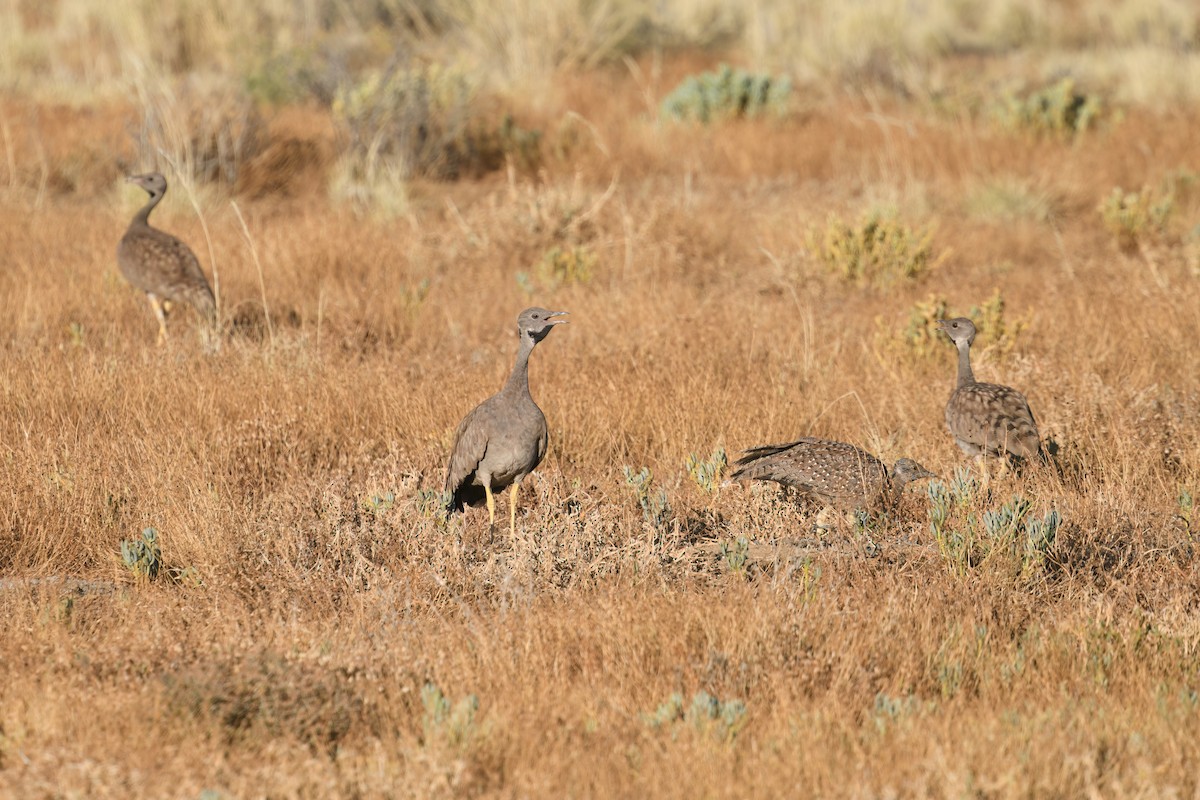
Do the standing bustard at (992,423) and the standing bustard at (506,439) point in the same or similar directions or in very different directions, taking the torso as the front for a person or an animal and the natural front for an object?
very different directions

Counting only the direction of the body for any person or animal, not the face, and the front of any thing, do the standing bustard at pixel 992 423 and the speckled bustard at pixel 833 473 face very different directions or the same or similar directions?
very different directions

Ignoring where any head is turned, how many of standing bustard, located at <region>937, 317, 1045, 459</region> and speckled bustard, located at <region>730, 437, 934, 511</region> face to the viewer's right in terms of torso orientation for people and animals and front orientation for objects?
1

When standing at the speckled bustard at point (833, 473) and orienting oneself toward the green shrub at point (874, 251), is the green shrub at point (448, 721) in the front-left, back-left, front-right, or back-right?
back-left

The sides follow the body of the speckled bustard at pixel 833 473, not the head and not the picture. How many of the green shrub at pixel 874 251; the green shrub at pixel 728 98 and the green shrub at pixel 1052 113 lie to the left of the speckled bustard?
3

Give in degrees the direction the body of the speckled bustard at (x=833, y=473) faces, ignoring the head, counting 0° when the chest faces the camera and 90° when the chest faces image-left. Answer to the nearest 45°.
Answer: approximately 270°

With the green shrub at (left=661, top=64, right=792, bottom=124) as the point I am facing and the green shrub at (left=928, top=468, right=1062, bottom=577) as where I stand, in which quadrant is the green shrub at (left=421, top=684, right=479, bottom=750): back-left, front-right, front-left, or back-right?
back-left

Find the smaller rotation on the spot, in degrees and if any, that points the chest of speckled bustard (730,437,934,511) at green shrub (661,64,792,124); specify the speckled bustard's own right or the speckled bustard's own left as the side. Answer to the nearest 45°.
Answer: approximately 90° to the speckled bustard's own left

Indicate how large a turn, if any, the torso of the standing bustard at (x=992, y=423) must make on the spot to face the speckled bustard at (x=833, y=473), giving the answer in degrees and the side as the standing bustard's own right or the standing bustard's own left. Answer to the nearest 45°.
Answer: approximately 45° to the standing bustard's own left

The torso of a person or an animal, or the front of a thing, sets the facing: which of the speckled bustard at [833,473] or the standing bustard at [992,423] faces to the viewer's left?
the standing bustard

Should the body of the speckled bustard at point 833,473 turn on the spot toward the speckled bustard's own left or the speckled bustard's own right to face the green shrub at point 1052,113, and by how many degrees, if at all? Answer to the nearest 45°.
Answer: approximately 90° to the speckled bustard's own left

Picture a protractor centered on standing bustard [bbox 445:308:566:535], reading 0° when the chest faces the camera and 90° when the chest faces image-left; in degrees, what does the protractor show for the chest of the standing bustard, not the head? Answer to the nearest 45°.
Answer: approximately 315°

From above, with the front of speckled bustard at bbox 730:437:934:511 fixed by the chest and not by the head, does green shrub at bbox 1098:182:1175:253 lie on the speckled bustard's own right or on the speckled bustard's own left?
on the speckled bustard's own left

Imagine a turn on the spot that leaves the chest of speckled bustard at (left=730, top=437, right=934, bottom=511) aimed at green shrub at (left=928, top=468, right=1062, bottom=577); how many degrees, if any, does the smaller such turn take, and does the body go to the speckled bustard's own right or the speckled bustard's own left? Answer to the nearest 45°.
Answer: approximately 45° to the speckled bustard's own right

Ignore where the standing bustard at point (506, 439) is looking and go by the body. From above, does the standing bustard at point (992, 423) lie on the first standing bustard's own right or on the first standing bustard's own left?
on the first standing bustard's own left

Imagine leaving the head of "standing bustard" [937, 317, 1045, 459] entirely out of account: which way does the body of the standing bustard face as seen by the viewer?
to the viewer's left

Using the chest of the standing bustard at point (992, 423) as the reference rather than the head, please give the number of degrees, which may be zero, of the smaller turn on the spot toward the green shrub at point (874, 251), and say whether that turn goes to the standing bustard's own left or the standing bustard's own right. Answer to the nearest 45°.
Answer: approximately 90° to the standing bustard's own right
